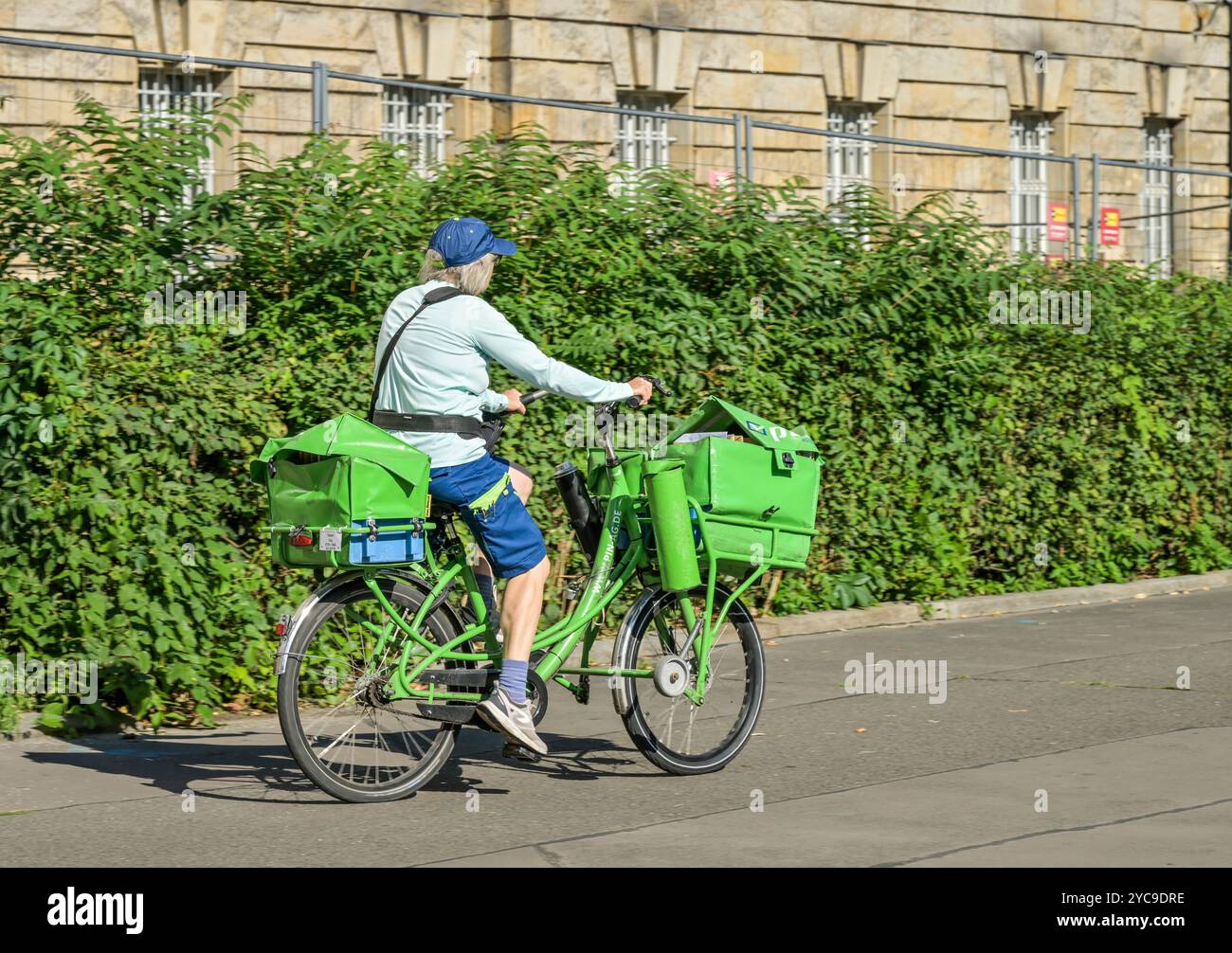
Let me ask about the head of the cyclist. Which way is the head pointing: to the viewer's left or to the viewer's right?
to the viewer's right

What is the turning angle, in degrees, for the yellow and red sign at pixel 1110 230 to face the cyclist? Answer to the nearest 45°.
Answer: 0° — it already faces them

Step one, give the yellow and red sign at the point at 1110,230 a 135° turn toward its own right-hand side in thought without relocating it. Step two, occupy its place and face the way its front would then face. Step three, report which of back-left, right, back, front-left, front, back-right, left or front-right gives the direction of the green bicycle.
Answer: back-left

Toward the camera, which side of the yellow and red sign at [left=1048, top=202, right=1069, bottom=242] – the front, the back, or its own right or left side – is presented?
front

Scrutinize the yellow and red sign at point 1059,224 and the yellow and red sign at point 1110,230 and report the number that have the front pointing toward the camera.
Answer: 2

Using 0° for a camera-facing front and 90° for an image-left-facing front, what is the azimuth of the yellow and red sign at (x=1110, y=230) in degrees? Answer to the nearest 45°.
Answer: approximately 0°

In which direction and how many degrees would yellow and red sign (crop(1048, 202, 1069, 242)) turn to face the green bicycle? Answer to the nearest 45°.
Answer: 0° — it already faces it
